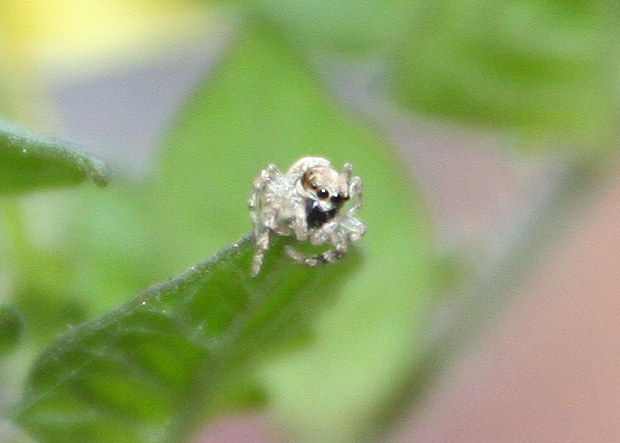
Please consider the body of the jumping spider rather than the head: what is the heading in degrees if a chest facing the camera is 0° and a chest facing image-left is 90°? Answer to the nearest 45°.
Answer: approximately 315°
